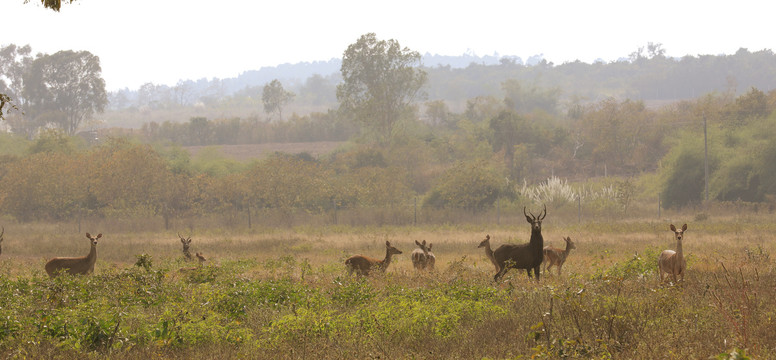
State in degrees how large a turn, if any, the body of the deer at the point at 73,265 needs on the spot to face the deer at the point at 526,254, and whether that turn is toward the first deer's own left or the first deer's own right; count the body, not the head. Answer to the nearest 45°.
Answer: approximately 45° to the first deer's own right

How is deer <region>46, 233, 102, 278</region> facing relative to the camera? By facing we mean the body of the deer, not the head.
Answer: to the viewer's right

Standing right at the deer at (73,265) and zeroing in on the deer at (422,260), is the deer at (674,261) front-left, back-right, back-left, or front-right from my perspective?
front-right

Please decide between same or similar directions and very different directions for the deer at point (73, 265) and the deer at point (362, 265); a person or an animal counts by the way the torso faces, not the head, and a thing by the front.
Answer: same or similar directions

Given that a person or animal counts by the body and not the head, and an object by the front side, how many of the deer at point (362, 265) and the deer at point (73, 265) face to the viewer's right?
2

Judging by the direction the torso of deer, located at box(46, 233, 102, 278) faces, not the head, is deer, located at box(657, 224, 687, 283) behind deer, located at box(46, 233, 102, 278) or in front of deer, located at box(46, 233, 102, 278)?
in front

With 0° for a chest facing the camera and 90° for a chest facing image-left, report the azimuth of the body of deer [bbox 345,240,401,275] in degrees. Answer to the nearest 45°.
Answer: approximately 270°

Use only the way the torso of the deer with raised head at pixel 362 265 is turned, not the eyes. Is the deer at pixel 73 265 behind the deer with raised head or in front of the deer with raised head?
behind

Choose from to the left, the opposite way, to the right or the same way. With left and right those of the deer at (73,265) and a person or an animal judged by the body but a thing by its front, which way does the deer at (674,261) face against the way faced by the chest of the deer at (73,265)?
to the right

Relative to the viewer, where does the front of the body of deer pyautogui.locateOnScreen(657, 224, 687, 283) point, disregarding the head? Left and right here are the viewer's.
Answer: facing the viewer and to the right of the viewer
